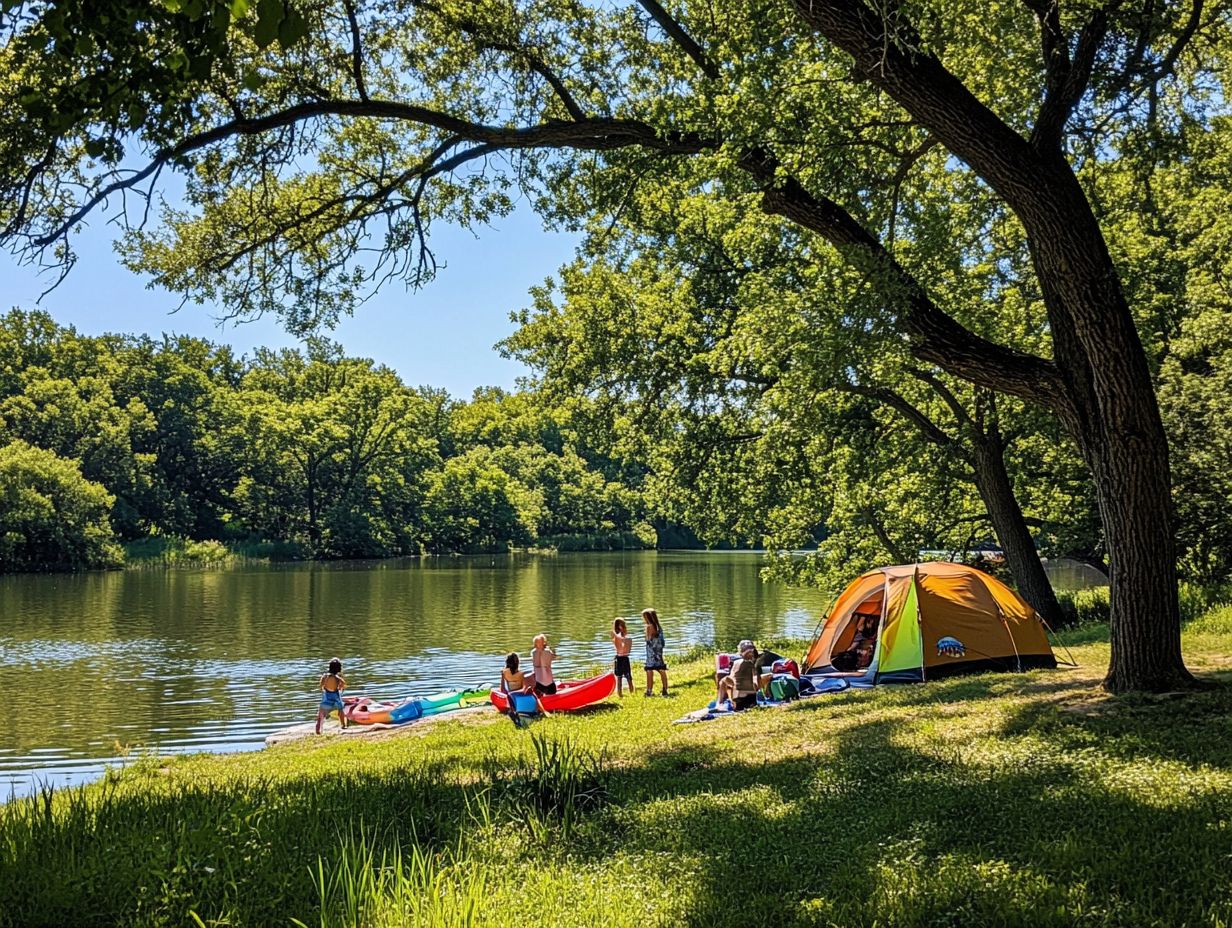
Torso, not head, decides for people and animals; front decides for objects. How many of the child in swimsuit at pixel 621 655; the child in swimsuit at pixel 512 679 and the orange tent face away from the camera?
2

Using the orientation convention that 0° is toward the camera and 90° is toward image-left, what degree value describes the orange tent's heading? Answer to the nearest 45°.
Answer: approximately 45°

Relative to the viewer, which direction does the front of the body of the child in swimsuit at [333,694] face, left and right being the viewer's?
facing away from the viewer

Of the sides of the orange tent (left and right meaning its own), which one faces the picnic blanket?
front

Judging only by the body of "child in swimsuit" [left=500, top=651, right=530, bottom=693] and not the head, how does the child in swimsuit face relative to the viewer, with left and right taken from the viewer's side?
facing away from the viewer

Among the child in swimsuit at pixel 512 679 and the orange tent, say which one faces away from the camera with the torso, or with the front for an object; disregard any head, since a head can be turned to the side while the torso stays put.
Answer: the child in swimsuit

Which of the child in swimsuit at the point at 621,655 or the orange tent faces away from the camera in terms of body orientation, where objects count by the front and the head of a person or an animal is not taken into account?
the child in swimsuit

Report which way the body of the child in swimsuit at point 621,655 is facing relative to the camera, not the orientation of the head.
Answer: away from the camera

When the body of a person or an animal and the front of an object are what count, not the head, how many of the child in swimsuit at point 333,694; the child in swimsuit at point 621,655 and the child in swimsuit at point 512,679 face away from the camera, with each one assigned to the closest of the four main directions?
3

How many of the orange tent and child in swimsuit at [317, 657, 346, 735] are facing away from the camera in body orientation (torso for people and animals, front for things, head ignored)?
1

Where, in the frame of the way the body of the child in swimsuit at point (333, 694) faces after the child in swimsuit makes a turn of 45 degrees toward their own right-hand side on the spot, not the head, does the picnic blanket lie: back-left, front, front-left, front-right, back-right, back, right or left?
right

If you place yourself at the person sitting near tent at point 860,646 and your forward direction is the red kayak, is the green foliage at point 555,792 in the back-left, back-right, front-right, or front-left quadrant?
front-left

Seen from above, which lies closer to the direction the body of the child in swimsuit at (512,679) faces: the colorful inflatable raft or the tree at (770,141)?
the colorful inflatable raft

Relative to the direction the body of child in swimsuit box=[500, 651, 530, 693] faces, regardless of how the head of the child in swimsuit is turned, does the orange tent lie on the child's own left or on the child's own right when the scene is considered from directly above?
on the child's own right
